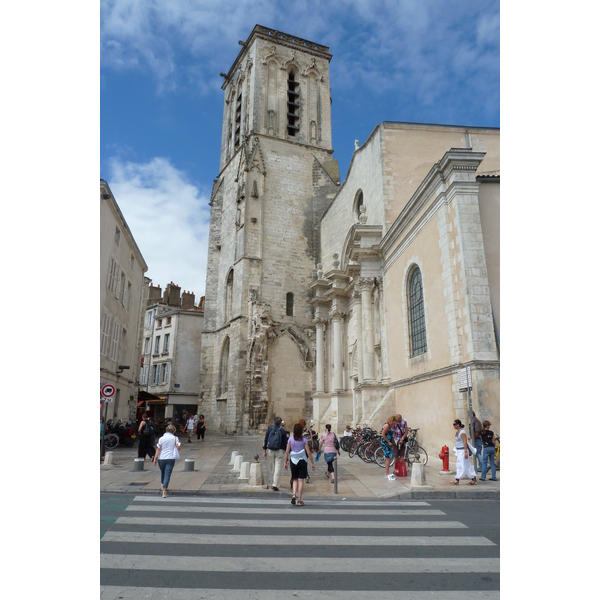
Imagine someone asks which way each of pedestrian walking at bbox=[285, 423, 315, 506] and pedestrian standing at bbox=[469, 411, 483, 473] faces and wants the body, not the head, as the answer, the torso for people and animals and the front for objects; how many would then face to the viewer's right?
0

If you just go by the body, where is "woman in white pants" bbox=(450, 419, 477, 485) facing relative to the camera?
to the viewer's left

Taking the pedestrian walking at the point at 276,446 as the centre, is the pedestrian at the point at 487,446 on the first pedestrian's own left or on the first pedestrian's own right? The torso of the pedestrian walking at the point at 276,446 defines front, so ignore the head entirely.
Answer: on the first pedestrian's own right

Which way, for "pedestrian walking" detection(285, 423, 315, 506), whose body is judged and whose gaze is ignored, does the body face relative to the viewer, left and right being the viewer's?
facing away from the viewer

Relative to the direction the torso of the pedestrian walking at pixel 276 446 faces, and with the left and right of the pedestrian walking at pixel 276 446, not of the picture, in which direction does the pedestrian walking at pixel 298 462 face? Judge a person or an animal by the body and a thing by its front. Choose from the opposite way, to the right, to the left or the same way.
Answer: the same way

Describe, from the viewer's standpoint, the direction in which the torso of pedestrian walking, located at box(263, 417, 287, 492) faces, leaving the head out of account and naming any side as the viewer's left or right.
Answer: facing away from the viewer

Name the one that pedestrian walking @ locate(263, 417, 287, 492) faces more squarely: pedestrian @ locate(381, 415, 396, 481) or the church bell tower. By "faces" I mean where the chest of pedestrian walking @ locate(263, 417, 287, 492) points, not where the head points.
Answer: the church bell tower

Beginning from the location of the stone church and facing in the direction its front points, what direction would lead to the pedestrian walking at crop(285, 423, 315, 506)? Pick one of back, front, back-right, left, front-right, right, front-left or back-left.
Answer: front-left

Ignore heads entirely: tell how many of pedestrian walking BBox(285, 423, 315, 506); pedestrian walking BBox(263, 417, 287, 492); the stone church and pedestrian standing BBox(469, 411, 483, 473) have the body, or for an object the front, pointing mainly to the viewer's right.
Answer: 0

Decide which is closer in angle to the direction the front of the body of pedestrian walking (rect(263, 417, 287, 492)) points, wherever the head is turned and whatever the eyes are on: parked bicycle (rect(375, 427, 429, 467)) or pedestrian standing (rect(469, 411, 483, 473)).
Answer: the parked bicycle

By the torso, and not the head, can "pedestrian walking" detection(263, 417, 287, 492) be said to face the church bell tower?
yes

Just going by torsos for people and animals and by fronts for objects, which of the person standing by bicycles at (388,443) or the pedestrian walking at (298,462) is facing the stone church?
the pedestrian walking at (298,462)

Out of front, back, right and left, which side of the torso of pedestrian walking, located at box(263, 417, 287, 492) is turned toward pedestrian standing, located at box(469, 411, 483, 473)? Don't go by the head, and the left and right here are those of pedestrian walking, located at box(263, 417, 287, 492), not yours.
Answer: right
